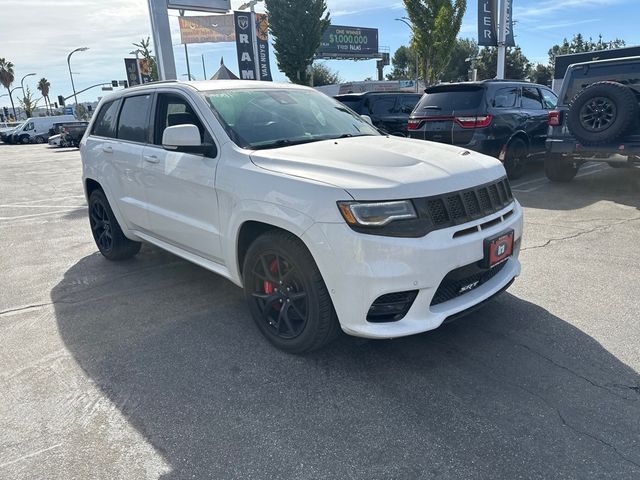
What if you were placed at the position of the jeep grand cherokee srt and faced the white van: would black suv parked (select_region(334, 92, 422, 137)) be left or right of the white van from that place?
right

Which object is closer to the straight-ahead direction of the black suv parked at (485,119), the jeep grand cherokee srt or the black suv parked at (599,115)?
the black suv parked

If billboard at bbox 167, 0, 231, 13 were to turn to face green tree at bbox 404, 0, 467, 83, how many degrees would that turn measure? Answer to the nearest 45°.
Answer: approximately 135° to its left

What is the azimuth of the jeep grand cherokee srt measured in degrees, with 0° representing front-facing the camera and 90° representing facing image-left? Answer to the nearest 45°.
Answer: approximately 315°

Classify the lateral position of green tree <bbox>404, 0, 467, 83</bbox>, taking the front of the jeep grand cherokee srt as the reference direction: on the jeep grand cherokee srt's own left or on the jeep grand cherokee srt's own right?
on the jeep grand cherokee srt's own left

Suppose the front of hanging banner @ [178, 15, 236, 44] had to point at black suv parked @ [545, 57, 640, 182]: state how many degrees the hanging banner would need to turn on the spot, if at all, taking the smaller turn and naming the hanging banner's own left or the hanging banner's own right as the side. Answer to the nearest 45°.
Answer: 0° — it already faces it

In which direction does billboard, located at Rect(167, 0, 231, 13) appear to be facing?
toward the camera

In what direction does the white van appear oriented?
to the viewer's left

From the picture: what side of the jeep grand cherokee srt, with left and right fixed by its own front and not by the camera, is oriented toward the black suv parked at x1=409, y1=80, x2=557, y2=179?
left

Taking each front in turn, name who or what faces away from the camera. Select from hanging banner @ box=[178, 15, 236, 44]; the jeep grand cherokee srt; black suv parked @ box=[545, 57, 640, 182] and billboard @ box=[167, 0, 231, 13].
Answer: the black suv parked

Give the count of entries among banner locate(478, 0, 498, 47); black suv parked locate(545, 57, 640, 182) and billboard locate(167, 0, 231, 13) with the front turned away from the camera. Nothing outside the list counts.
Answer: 1

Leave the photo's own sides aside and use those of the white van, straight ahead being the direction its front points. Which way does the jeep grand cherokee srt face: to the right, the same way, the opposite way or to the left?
to the left

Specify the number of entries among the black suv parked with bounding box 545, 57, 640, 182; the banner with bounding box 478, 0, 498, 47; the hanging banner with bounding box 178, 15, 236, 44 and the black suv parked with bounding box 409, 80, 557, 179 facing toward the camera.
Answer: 2

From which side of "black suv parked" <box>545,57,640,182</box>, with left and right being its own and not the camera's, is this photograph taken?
back

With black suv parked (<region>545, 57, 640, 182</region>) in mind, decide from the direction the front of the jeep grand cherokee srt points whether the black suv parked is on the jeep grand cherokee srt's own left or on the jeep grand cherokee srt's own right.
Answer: on the jeep grand cherokee srt's own left

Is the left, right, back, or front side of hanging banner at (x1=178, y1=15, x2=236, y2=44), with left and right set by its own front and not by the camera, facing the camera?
front

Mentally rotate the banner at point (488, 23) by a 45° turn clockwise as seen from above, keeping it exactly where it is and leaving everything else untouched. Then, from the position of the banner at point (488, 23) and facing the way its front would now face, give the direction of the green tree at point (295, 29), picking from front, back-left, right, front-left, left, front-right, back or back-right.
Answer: right

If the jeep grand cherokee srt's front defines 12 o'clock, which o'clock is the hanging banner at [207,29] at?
The hanging banner is roughly at 7 o'clock from the jeep grand cherokee srt.
